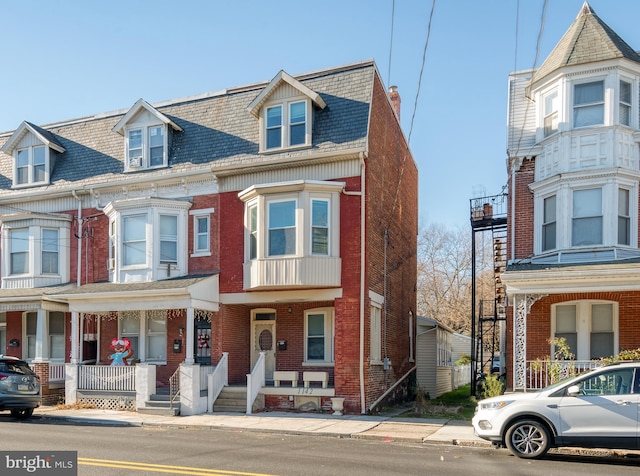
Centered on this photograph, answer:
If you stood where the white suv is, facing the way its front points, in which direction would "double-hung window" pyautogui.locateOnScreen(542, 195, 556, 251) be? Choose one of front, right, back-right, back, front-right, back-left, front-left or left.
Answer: right

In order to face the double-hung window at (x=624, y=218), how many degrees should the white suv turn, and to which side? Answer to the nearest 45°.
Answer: approximately 90° to its right

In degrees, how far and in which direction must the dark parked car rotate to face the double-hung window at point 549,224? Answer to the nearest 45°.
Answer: approximately 135° to its right

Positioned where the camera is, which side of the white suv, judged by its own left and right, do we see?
left

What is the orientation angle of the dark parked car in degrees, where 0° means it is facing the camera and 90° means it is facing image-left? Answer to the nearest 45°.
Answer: approximately 135°

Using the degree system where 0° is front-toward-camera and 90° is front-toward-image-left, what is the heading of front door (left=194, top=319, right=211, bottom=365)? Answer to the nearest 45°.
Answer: approximately 0°

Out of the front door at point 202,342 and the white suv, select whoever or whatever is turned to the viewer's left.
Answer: the white suv

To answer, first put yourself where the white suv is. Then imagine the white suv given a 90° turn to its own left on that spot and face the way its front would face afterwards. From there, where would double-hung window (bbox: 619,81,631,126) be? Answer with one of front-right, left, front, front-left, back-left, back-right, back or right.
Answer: back

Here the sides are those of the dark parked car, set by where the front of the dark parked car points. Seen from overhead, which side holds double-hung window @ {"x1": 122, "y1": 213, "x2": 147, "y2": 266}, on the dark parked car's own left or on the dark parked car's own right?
on the dark parked car's own right

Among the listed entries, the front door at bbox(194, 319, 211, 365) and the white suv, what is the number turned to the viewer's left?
1
